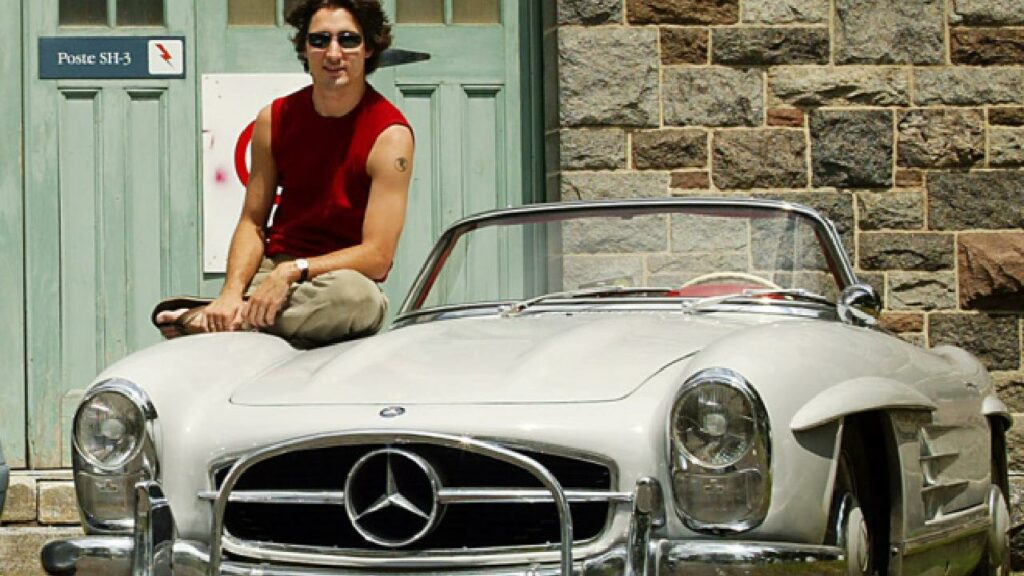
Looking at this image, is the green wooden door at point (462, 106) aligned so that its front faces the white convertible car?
yes

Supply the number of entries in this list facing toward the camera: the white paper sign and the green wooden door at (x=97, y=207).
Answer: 2

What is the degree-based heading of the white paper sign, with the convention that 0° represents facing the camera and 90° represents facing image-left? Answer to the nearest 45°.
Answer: approximately 0°

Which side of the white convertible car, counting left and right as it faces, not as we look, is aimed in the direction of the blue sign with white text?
right

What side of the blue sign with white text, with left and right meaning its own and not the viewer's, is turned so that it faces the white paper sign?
left

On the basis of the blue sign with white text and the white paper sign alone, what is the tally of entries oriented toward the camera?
2

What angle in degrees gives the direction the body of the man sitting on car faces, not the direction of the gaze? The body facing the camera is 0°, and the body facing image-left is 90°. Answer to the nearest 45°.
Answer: approximately 45°
